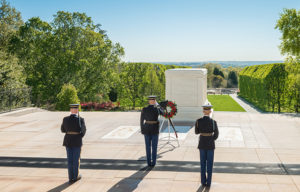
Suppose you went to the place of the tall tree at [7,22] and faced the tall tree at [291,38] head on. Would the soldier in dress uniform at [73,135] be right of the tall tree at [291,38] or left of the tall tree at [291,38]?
right

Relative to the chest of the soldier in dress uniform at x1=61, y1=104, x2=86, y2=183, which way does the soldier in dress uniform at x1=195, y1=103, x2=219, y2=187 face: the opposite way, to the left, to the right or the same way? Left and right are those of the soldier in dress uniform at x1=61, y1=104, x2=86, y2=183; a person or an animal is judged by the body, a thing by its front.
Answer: the same way

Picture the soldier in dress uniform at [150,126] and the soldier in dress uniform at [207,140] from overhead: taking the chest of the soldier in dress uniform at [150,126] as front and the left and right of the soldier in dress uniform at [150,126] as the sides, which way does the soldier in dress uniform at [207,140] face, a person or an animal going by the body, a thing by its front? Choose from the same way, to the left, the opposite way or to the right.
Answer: the same way
